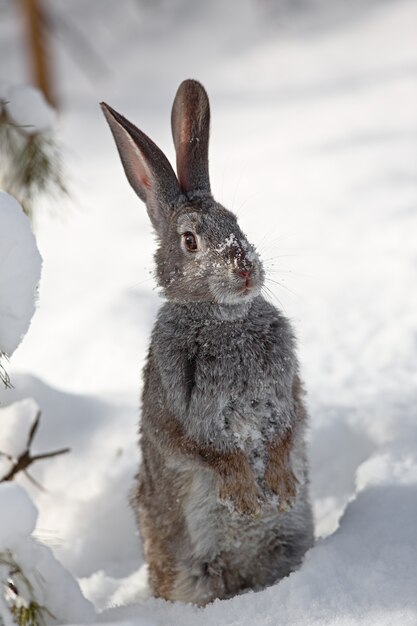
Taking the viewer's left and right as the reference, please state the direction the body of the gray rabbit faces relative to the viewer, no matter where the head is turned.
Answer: facing the viewer and to the right of the viewer
